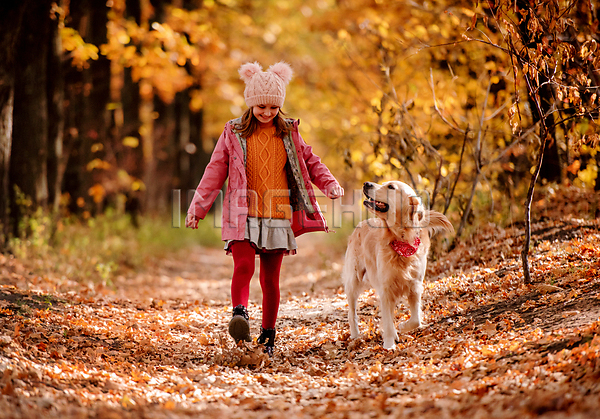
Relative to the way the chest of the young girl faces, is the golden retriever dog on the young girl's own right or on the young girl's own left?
on the young girl's own left

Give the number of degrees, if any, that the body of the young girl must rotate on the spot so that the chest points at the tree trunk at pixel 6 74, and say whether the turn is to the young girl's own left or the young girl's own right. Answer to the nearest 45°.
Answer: approximately 135° to the young girl's own right

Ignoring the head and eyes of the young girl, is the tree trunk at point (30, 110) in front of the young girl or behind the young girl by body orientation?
behind
